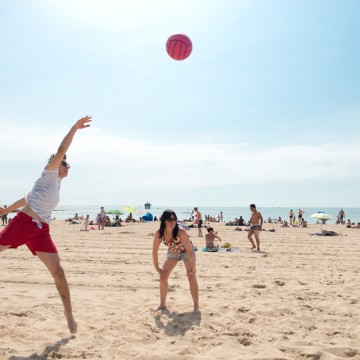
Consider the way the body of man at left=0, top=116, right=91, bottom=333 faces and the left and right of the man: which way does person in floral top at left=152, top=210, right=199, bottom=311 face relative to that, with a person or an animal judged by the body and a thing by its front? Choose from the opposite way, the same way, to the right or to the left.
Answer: to the right

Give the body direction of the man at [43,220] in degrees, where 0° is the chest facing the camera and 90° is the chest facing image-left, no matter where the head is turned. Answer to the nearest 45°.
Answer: approximately 315°

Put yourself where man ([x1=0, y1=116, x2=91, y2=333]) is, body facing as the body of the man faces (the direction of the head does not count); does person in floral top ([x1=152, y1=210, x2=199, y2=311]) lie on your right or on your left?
on your left

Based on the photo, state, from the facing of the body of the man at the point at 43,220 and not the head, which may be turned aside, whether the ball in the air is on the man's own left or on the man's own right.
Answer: on the man's own left

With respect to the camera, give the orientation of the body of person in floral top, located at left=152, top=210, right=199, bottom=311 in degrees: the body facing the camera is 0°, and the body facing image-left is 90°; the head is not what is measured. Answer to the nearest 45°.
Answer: approximately 45°
